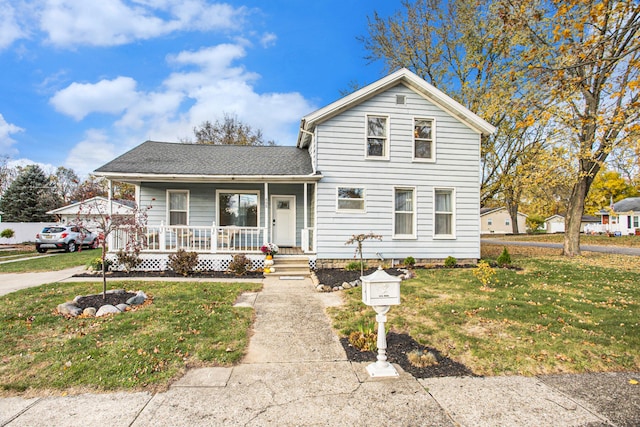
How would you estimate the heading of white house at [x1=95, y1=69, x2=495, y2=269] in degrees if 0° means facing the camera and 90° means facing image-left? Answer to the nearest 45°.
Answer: approximately 0°

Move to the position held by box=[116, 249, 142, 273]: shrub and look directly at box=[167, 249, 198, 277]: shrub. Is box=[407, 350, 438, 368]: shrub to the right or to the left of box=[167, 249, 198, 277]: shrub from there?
right

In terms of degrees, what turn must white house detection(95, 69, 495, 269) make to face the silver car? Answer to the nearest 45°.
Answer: approximately 135° to its right

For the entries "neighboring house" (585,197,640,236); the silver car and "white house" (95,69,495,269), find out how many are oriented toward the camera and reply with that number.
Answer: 2

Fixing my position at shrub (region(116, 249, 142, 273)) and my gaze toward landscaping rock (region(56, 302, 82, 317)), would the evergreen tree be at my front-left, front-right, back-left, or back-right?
back-right

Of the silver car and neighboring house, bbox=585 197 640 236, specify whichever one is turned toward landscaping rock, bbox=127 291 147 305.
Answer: the neighboring house

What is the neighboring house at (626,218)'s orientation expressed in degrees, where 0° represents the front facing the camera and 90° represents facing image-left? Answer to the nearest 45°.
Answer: approximately 0°
